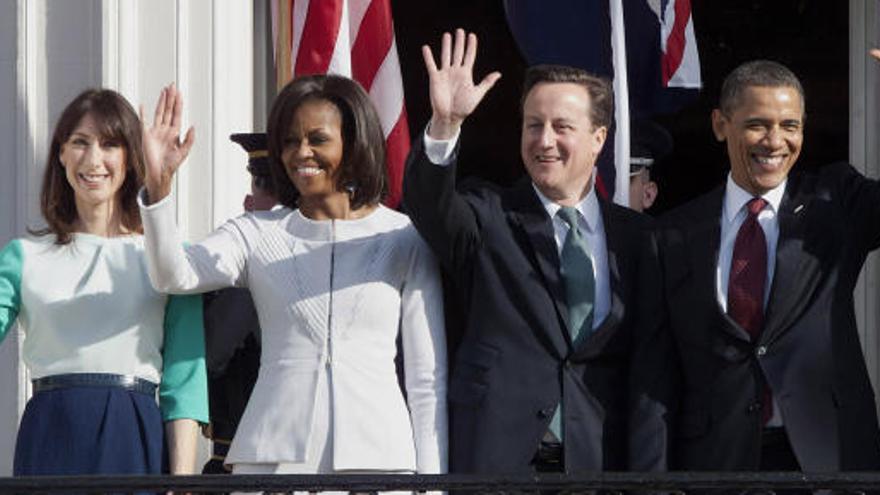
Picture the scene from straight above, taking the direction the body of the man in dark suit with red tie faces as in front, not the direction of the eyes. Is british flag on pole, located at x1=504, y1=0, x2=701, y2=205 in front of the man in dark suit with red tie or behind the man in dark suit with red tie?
behind

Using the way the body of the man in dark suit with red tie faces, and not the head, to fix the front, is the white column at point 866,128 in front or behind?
behind

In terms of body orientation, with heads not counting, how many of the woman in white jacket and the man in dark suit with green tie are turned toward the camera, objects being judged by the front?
2

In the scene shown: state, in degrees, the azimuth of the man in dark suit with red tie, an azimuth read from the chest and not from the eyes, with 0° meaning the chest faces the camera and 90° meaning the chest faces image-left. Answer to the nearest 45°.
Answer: approximately 0°

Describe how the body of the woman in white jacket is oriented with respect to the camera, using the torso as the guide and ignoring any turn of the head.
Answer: toward the camera

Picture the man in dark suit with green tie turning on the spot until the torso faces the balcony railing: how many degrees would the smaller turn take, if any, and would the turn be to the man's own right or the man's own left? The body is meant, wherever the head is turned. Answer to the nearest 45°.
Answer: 0° — they already face it

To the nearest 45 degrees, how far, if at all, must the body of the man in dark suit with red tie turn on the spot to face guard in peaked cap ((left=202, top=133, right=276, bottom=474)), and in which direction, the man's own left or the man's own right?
approximately 90° to the man's own right

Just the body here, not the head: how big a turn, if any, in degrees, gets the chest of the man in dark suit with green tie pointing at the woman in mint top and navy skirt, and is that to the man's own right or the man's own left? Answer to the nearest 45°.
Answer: approximately 90° to the man's own right

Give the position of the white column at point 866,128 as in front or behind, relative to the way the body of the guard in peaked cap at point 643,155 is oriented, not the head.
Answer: behind

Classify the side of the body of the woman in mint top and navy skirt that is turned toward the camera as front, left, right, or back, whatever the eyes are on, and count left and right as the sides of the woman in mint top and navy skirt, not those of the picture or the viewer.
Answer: front

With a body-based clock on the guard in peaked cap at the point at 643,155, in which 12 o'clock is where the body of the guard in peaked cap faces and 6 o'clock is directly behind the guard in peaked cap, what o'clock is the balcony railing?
The balcony railing is roughly at 11 o'clock from the guard in peaked cap.
